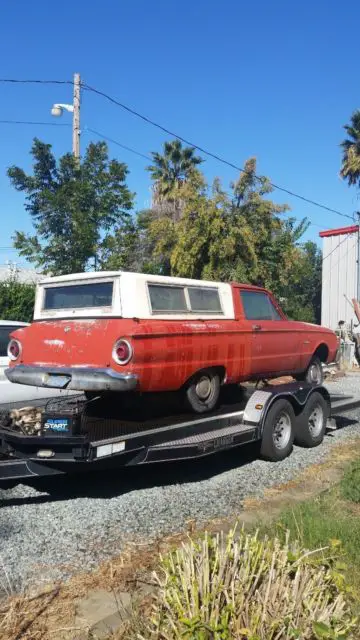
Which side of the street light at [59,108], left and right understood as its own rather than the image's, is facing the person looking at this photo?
left

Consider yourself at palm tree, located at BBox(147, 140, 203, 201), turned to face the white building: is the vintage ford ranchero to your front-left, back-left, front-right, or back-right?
front-right

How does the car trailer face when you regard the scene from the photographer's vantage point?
facing the viewer and to the left of the viewer

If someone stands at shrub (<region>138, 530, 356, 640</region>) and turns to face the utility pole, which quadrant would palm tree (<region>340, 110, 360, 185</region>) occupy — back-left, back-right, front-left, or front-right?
front-right

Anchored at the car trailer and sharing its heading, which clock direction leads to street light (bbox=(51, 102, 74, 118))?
The street light is roughly at 4 o'clock from the car trailer.

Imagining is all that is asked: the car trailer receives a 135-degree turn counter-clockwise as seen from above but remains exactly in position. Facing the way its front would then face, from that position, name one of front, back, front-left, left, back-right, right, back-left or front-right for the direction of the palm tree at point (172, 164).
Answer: left

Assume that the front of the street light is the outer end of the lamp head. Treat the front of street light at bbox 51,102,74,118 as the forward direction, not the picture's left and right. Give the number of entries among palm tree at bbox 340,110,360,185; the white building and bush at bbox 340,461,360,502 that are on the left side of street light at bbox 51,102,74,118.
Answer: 1

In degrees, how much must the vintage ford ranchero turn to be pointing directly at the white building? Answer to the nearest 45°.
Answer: approximately 45° to its left

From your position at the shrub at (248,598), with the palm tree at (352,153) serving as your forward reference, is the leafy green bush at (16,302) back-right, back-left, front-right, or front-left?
front-left

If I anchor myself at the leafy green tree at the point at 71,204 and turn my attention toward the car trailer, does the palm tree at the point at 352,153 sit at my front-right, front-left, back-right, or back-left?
back-left

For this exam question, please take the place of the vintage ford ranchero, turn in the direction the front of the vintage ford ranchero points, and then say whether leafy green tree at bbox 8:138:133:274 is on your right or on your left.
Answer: on your left

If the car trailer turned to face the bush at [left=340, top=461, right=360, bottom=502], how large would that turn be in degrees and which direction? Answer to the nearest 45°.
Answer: approximately 135° to its left
